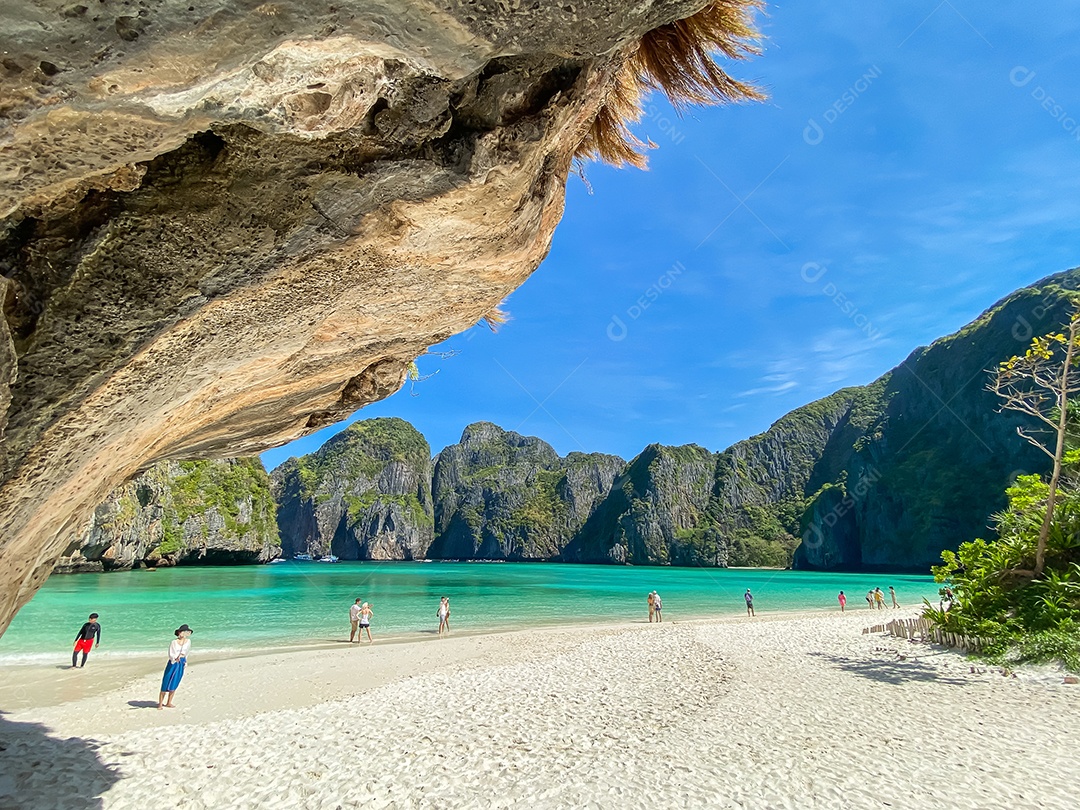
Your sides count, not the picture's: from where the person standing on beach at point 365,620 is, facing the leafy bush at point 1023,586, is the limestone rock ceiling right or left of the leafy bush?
right

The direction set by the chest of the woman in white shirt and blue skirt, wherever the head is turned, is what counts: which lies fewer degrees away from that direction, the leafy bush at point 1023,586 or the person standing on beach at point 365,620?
the leafy bush

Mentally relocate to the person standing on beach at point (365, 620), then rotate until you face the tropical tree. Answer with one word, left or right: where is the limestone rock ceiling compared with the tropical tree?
right

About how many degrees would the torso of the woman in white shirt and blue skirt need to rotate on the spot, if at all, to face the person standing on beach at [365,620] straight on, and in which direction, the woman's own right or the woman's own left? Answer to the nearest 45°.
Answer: approximately 135° to the woman's own left

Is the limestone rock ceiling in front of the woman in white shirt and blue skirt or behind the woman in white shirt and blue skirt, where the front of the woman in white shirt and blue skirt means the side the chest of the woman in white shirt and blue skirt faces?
in front

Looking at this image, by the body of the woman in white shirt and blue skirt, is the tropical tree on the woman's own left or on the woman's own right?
on the woman's own left

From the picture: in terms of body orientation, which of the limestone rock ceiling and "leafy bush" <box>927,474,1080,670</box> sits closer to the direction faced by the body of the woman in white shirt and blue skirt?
the limestone rock ceiling

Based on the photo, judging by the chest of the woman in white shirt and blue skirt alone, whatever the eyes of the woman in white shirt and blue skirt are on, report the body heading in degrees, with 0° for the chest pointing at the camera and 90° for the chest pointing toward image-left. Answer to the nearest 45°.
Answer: approximately 0°

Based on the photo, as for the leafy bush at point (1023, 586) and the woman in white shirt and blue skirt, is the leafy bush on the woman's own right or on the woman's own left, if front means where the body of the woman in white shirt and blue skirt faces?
on the woman's own left
